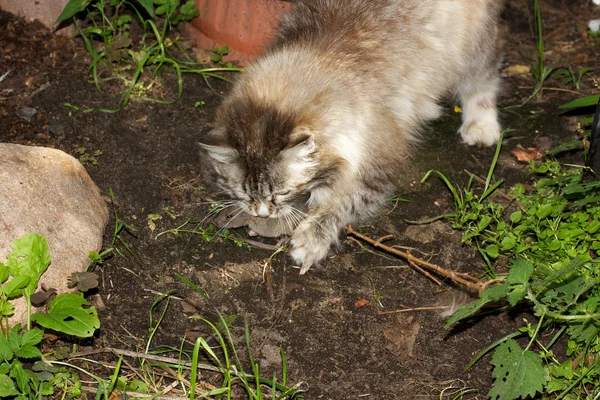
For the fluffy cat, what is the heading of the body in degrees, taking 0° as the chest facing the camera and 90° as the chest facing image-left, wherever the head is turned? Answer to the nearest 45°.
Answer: approximately 45°

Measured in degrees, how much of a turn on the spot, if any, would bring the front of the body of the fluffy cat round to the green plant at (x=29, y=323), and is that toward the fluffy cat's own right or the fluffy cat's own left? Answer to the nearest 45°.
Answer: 0° — it already faces it

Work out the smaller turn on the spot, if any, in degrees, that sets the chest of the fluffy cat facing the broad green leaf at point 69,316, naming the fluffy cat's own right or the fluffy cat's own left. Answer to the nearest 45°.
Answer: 0° — it already faces it

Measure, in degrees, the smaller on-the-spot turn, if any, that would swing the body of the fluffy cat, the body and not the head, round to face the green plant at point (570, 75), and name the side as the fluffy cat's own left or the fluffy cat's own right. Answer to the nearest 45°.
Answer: approximately 180°

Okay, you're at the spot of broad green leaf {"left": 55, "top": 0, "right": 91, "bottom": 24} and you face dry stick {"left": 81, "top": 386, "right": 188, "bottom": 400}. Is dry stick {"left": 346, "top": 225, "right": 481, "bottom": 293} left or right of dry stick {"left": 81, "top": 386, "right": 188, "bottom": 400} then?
left

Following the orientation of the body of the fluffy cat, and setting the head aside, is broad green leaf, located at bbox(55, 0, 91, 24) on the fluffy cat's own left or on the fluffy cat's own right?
on the fluffy cat's own right

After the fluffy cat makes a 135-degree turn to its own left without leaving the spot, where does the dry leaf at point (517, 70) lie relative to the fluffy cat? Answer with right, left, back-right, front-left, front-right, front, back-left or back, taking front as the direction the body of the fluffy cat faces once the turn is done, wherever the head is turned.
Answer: front-left

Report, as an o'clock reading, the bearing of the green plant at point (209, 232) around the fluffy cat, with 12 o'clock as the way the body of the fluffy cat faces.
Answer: The green plant is roughly at 1 o'clock from the fluffy cat.

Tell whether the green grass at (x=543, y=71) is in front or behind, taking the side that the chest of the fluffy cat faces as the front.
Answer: behind

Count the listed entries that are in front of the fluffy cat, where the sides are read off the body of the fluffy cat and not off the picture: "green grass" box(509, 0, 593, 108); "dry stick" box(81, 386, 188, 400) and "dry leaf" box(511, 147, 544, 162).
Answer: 1

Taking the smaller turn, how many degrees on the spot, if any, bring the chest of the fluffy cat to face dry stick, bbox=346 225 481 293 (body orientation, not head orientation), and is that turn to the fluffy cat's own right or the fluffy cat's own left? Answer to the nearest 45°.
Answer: approximately 90° to the fluffy cat's own left

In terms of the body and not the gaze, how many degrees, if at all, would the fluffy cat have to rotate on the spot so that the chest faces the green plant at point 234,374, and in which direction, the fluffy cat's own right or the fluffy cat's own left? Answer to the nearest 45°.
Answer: approximately 45° to the fluffy cat's own left

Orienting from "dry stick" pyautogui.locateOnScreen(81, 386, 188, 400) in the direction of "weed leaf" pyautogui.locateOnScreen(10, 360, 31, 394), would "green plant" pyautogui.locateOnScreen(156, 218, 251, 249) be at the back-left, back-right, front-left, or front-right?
back-right
